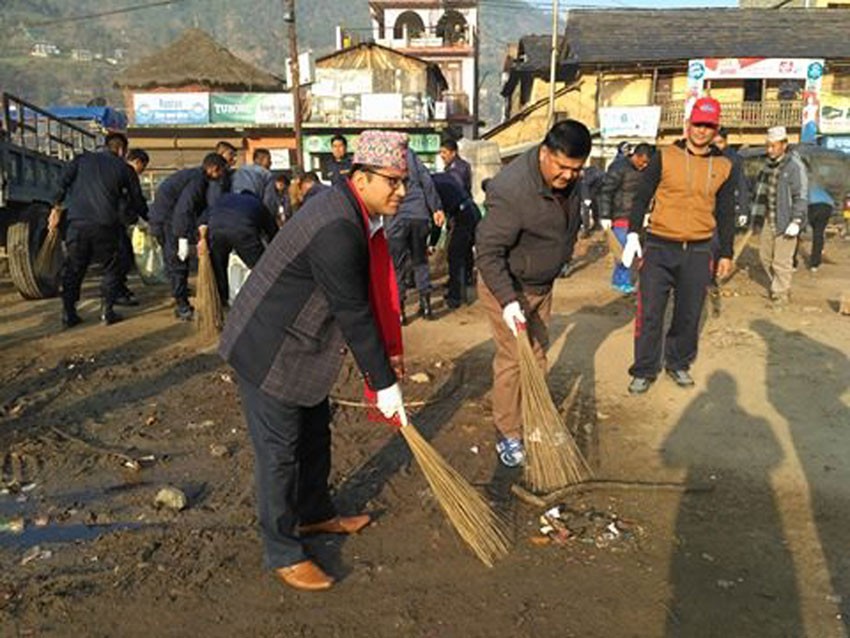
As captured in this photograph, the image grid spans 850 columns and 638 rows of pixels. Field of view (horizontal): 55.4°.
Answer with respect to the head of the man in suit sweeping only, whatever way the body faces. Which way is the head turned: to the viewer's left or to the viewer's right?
to the viewer's right

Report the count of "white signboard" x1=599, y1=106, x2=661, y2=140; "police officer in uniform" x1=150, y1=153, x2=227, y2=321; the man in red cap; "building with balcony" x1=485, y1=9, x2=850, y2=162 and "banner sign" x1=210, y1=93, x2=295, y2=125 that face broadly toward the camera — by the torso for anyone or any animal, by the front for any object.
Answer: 4

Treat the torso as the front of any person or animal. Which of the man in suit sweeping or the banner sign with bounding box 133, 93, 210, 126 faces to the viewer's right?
the man in suit sweeping

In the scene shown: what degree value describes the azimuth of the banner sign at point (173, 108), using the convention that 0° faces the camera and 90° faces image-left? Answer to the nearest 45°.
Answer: approximately 0°

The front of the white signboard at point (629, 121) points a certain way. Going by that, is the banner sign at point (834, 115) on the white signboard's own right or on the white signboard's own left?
on the white signboard's own left

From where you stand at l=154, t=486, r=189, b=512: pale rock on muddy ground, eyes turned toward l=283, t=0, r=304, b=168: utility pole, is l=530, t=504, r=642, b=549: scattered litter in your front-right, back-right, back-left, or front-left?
back-right
